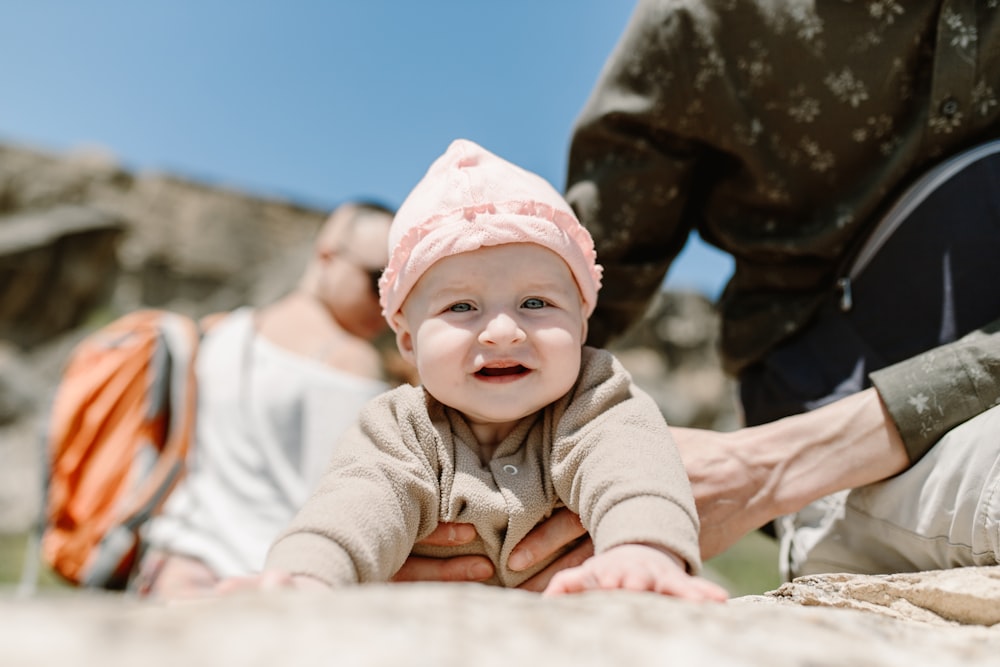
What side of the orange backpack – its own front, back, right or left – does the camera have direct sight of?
left

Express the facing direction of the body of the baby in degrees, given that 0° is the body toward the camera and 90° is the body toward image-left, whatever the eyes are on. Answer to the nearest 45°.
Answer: approximately 0°

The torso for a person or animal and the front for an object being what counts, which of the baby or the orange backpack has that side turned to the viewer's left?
the orange backpack

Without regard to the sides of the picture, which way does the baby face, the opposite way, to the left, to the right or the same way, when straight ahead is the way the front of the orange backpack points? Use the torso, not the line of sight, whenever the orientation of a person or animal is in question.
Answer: to the left

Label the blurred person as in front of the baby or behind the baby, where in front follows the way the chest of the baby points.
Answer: behind

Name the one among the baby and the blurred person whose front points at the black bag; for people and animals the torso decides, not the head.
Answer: the blurred person

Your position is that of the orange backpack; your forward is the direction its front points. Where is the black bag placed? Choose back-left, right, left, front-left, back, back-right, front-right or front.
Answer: back-left

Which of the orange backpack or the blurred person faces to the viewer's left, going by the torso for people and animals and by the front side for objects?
the orange backpack

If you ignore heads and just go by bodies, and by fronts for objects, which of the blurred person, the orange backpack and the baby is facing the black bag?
the blurred person

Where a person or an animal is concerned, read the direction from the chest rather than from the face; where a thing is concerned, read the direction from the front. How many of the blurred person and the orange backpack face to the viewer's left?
1

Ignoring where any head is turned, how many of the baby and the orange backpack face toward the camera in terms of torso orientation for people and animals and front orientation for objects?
1

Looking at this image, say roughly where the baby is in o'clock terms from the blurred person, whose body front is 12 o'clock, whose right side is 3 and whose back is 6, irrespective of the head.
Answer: The baby is roughly at 1 o'clock from the blurred person.

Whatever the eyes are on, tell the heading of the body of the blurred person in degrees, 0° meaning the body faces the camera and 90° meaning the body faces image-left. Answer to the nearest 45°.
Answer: approximately 315°

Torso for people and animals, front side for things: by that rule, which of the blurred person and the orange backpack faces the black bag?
the blurred person
